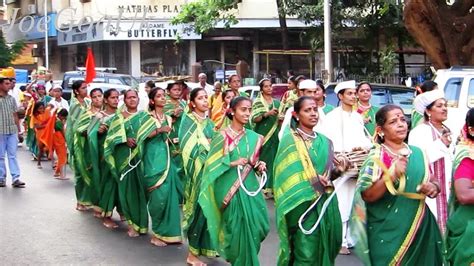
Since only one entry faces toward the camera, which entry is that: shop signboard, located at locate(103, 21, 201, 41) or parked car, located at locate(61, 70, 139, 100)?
the shop signboard

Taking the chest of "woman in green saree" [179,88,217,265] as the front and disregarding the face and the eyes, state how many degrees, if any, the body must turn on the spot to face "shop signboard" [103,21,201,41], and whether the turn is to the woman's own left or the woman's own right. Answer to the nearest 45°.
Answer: approximately 135° to the woman's own left

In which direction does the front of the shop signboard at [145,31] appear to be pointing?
toward the camera

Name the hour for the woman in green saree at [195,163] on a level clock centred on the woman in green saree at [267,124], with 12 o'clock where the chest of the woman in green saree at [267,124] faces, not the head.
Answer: the woman in green saree at [195,163] is roughly at 2 o'clock from the woman in green saree at [267,124].

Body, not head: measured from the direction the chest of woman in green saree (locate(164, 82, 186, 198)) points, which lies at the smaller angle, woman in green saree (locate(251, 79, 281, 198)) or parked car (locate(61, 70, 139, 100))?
the woman in green saree

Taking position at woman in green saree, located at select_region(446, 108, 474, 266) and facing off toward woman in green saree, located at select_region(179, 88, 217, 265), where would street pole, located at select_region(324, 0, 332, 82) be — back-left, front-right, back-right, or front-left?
front-right

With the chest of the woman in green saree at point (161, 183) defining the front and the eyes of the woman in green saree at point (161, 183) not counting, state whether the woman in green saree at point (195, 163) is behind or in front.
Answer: in front

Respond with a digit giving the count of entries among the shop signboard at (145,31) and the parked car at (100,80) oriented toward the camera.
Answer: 1
